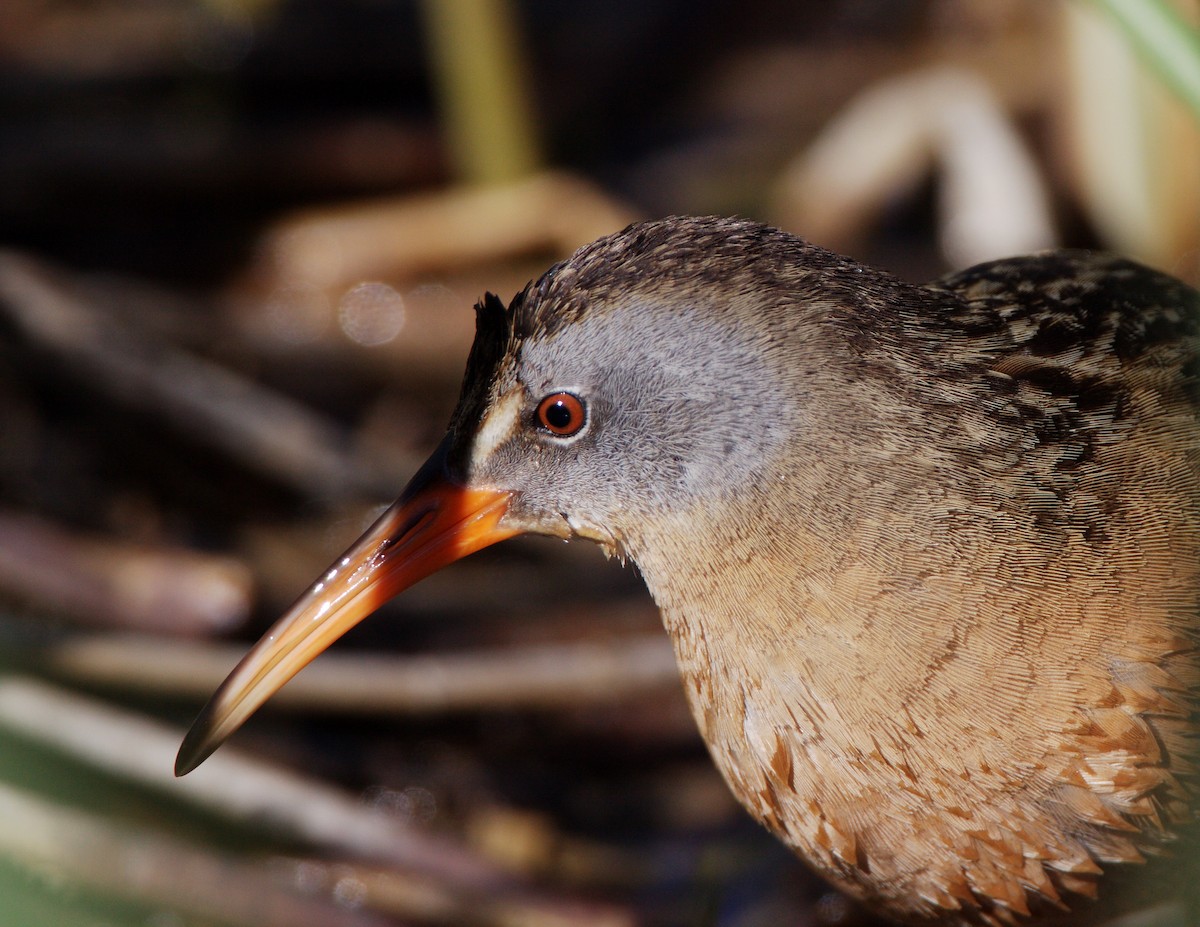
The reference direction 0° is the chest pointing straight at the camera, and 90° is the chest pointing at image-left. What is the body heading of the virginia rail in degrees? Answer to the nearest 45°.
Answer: approximately 90°
